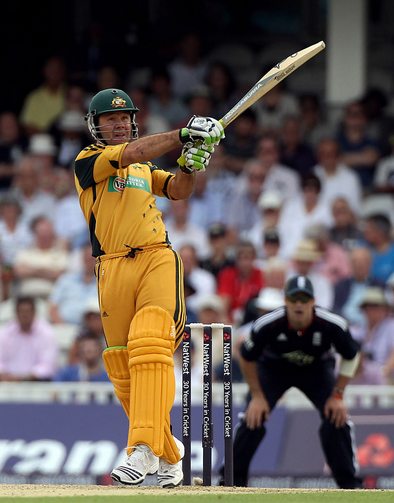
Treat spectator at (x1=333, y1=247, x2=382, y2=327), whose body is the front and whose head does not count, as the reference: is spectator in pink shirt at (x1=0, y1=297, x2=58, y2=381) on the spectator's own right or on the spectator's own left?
on the spectator's own right

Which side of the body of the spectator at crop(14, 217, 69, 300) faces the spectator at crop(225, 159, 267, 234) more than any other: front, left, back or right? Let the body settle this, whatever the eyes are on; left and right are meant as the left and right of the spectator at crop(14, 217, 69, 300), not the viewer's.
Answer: left

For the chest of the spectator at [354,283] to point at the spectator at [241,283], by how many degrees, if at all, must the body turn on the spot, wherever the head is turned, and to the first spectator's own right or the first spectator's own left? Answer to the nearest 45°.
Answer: approximately 90° to the first spectator's own right

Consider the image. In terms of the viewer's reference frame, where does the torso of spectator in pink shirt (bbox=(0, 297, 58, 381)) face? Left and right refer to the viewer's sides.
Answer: facing the viewer

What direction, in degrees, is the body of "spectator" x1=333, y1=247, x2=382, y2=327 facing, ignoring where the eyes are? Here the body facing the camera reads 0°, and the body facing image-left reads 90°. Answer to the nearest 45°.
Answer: approximately 0°

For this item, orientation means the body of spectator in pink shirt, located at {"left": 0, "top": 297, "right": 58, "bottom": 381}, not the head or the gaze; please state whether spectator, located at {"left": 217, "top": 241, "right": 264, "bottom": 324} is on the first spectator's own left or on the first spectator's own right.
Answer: on the first spectator's own left

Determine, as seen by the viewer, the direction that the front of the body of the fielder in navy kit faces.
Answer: toward the camera

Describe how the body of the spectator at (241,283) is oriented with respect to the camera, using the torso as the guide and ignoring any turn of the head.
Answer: toward the camera

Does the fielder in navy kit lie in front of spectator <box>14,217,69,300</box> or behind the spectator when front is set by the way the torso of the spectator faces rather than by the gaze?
in front

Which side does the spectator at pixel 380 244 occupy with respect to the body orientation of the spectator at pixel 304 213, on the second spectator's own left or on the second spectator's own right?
on the second spectator's own left

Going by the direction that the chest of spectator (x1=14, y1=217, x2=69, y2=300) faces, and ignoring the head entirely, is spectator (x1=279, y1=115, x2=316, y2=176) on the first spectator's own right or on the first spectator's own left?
on the first spectator's own left
